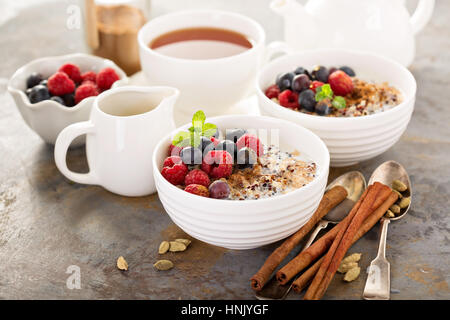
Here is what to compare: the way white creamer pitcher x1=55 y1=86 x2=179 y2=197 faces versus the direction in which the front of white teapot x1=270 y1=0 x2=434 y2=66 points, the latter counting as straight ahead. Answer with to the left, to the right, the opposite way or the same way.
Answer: the opposite way

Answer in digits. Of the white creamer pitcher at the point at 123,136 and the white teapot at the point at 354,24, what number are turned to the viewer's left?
1

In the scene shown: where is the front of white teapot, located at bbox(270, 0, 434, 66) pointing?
to the viewer's left

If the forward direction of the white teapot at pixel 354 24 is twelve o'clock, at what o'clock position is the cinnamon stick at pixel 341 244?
The cinnamon stick is roughly at 9 o'clock from the white teapot.

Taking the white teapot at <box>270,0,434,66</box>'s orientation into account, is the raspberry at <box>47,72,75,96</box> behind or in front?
in front

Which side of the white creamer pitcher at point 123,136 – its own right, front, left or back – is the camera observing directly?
right
